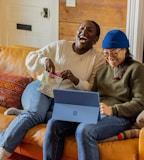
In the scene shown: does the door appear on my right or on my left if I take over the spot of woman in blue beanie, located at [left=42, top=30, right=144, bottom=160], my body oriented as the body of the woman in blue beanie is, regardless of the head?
on my right

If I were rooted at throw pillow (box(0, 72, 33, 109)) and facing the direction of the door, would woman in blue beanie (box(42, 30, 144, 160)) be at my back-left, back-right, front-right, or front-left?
back-right

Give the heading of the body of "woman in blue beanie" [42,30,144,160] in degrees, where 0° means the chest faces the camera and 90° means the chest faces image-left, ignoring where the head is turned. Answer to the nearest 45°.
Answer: approximately 45°

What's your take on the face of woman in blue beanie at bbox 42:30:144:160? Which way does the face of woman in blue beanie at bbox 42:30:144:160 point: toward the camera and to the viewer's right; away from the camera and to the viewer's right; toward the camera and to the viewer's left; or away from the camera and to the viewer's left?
toward the camera and to the viewer's left

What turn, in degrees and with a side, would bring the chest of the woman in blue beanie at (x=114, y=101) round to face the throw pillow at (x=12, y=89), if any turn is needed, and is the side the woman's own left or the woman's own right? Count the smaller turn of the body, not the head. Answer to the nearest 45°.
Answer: approximately 90° to the woman's own right
